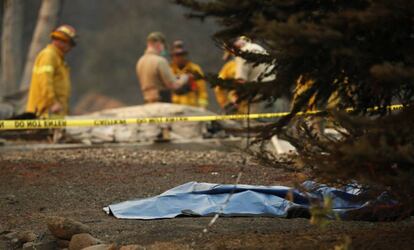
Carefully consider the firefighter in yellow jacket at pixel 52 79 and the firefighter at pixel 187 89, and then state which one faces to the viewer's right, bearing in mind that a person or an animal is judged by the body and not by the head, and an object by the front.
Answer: the firefighter in yellow jacket

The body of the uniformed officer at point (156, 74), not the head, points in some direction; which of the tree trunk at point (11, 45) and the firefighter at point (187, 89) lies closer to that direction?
the firefighter

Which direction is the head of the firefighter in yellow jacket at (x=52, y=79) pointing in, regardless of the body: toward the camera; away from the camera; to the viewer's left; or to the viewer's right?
to the viewer's right

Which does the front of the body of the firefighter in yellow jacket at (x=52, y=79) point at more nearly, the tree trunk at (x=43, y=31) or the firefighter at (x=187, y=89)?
the firefighter

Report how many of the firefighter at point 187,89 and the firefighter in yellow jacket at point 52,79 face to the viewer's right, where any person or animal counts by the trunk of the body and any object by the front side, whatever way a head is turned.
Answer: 1

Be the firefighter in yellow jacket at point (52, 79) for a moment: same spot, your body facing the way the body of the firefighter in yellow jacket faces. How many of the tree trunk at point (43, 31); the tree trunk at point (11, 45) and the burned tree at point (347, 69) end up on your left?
2

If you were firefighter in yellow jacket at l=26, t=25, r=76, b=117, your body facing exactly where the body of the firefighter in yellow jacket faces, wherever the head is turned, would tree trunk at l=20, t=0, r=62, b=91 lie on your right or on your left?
on your left

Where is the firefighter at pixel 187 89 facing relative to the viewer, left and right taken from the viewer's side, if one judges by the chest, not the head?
facing the viewer and to the left of the viewer

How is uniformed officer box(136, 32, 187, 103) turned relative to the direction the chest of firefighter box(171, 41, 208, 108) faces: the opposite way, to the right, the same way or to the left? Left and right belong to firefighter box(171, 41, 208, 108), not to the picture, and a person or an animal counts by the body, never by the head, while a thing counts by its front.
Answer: the opposite way

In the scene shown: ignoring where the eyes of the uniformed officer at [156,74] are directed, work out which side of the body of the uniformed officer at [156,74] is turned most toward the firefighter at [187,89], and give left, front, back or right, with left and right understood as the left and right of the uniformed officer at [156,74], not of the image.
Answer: front

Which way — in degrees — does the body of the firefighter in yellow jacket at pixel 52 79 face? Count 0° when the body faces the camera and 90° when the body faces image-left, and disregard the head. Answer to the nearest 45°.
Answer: approximately 270°
